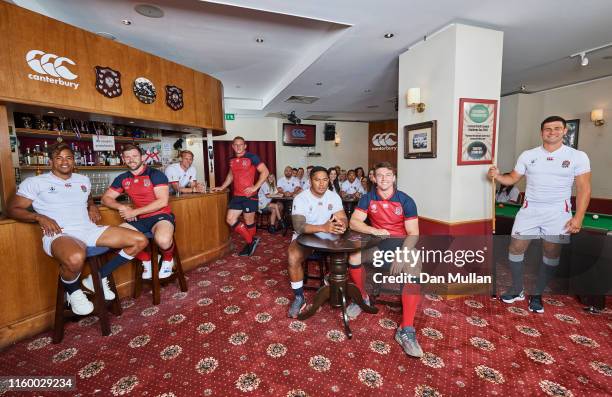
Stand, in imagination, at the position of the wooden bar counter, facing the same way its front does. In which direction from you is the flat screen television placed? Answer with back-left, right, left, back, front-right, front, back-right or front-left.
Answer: left

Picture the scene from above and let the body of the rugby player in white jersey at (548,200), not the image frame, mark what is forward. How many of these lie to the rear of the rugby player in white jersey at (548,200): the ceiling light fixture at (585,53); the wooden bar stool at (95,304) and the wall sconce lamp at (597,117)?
2

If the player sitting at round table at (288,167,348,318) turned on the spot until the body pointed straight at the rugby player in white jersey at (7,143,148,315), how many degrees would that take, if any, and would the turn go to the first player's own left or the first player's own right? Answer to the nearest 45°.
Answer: approximately 90° to the first player's own right

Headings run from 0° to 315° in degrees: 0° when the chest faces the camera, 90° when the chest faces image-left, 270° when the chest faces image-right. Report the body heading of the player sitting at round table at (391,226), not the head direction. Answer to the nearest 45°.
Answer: approximately 0°

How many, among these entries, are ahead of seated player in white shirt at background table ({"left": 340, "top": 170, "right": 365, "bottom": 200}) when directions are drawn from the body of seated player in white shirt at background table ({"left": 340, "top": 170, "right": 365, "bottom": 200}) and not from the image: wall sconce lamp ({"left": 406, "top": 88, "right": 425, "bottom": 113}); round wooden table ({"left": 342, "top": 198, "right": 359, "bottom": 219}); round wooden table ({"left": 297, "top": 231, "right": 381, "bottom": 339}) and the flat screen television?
3

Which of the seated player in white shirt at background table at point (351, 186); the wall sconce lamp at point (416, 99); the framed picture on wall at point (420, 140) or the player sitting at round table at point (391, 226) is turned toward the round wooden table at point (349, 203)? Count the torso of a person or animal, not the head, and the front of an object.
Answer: the seated player in white shirt at background table

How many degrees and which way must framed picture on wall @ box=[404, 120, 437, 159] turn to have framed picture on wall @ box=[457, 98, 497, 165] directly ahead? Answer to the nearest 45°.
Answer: approximately 135° to its left

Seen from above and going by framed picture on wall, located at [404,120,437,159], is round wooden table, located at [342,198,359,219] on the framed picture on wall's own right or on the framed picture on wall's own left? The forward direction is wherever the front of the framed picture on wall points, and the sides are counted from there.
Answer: on the framed picture on wall's own right

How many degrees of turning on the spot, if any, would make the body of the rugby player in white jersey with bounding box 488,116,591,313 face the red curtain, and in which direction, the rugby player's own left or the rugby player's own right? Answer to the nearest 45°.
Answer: approximately 90° to the rugby player's own right

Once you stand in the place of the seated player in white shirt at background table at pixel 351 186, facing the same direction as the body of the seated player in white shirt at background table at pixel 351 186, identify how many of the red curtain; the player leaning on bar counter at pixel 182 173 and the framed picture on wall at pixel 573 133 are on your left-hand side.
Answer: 1
